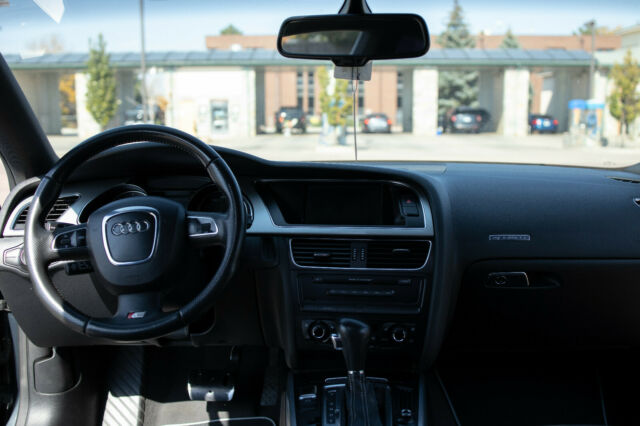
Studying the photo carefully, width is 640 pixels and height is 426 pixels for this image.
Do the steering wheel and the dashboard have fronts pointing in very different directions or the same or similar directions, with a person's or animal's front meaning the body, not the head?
same or similar directions

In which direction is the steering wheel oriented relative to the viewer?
toward the camera

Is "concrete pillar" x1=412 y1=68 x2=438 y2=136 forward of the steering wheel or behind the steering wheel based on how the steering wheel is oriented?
behind

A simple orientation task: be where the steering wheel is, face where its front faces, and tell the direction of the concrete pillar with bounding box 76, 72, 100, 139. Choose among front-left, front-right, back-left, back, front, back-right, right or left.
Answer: back

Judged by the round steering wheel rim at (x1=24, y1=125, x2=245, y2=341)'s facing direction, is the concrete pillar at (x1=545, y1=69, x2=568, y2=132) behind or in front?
behind

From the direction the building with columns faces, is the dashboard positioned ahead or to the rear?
ahead

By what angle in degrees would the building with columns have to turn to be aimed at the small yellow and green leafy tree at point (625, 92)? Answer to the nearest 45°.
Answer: approximately 135° to its left

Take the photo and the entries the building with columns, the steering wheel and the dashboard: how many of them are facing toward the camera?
3

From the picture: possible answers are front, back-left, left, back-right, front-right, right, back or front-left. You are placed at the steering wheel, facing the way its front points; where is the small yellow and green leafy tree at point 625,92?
back-left

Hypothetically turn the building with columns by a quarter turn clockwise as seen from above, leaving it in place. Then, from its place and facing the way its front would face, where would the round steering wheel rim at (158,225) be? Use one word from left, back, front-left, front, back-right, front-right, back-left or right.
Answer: left
